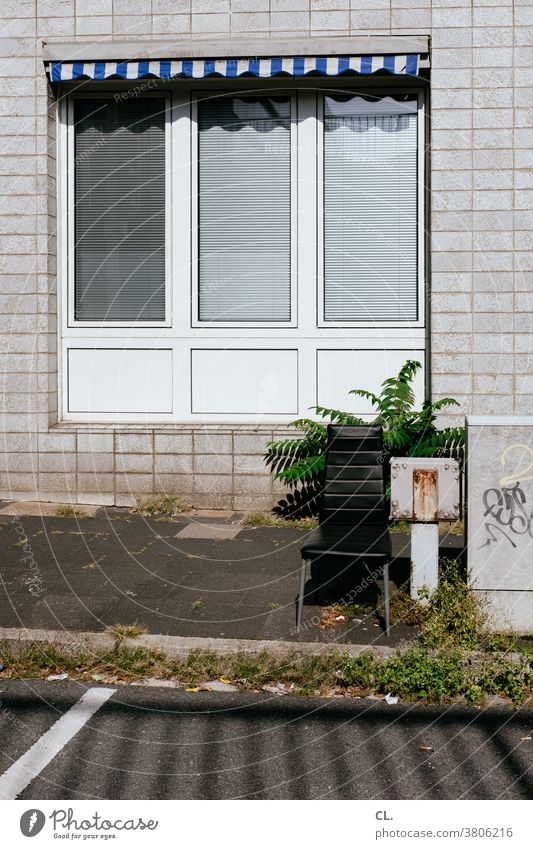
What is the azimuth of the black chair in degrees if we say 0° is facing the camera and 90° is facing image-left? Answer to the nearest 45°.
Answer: approximately 0°

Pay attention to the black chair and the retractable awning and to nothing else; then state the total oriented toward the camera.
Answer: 2

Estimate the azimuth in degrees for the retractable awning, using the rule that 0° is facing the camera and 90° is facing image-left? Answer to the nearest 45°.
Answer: approximately 0°
